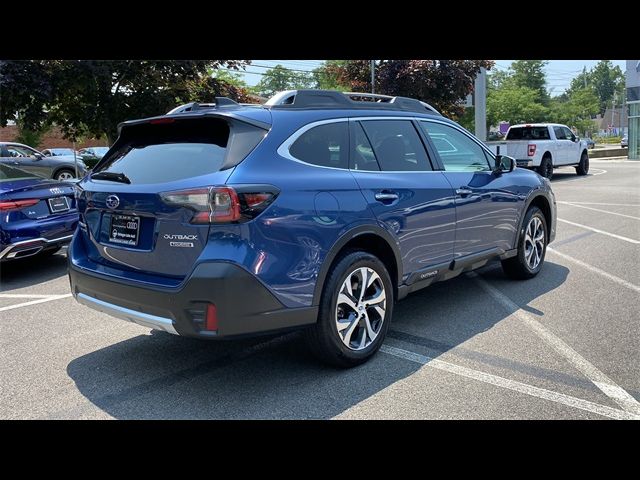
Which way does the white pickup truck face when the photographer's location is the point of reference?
facing away from the viewer and to the right of the viewer

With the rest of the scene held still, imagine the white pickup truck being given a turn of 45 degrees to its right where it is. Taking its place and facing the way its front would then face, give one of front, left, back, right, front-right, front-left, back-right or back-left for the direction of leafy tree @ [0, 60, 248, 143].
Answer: back-right

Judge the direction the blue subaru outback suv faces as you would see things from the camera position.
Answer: facing away from the viewer and to the right of the viewer

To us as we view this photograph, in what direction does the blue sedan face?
facing away from the viewer and to the left of the viewer

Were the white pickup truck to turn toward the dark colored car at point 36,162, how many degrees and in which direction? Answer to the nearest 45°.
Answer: approximately 180°

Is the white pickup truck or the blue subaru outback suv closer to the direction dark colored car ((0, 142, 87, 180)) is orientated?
the white pickup truck

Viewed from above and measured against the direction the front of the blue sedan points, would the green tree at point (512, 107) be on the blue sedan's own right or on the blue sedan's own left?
on the blue sedan's own right

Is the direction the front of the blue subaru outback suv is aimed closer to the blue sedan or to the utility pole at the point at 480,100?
the utility pole

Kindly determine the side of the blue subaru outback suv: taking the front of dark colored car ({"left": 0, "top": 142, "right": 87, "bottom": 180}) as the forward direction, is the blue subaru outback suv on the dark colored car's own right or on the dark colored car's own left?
on the dark colored car's own right

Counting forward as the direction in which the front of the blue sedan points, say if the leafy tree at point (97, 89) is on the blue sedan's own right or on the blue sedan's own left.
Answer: on the blue sedan's own right

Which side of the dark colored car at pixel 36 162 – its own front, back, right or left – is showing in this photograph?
right

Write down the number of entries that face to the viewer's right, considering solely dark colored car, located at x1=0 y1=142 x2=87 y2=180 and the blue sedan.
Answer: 1
